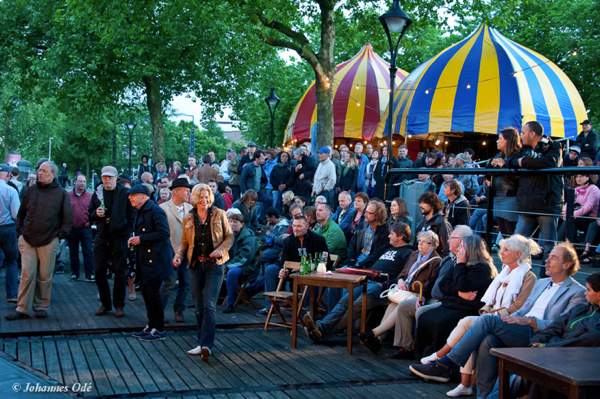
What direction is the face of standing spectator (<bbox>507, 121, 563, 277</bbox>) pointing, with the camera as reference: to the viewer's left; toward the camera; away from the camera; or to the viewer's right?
to the viewer's left

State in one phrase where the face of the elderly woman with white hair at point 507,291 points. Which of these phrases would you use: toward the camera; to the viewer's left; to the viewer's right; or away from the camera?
to the viewer's left

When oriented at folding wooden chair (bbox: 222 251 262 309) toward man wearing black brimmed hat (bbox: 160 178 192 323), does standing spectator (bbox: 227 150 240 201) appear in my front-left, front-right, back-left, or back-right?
back-right

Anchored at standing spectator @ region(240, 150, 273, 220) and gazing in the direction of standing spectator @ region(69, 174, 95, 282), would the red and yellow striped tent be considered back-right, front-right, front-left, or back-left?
back-right

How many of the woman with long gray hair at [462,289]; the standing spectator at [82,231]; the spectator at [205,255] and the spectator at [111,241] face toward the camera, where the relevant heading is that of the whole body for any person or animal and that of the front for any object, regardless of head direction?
3

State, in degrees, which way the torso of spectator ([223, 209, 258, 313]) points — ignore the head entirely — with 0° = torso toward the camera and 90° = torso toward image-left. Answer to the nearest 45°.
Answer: approximately 45°

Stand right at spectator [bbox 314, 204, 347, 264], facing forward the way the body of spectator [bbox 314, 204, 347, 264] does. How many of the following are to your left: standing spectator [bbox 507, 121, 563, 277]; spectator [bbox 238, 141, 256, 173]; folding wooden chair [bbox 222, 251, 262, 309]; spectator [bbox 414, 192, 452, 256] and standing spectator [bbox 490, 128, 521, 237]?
3

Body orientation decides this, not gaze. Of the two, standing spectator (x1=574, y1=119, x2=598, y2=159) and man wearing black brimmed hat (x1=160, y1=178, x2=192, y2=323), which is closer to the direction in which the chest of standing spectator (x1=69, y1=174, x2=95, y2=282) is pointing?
the man wearing black brimmed hat

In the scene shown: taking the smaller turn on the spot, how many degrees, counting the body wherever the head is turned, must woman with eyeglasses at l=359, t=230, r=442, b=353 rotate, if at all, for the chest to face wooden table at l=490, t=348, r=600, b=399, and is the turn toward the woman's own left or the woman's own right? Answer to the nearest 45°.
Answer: approximately 45° to the woman's own left

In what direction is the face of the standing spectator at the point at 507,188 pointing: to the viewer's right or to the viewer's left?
to the viewer's left

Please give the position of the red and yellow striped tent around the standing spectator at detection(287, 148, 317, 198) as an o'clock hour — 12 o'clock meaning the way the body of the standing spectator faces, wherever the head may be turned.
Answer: The red and yellow striped tent is roughly at 5 o'clock from the standing spectator.

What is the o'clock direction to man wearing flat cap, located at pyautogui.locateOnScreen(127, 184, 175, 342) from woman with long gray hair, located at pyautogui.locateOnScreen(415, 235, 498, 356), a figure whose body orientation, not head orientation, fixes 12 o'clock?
The man wearing flat cap is roughly at 12 o'clock from the woman with long gray hair.
